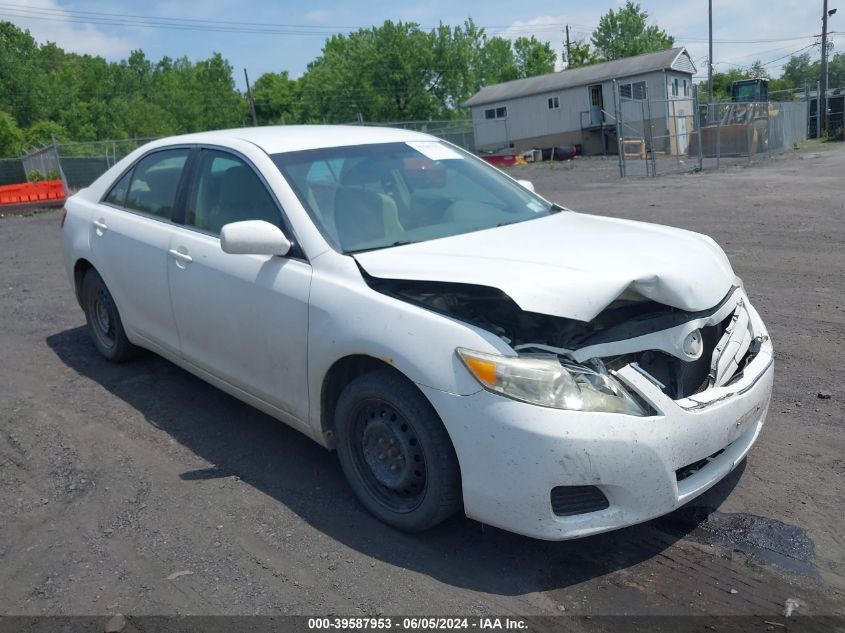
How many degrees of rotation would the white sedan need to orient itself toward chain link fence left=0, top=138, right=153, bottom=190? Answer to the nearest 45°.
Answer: approximately 180°

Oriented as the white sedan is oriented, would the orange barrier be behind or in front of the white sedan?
behind

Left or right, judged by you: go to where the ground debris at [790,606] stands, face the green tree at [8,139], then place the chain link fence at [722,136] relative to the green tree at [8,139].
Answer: right

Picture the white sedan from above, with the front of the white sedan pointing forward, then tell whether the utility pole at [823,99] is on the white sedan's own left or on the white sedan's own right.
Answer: on the white sedan's own left

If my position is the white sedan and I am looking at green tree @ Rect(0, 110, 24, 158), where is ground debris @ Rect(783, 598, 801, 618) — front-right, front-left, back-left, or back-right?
back-right

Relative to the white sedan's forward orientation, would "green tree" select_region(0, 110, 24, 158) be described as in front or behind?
behind

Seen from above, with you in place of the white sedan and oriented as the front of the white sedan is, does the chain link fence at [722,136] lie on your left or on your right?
on your left

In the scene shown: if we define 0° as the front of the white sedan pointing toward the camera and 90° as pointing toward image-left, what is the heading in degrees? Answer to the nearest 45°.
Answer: approximately 315°

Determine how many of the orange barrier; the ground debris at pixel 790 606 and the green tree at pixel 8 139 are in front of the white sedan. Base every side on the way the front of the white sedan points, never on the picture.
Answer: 1

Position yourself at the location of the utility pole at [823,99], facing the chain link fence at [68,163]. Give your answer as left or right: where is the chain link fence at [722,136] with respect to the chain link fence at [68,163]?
left

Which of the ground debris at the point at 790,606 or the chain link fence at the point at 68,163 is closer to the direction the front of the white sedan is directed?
the ground debris

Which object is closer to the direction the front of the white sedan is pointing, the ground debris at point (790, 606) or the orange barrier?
the ground debris
